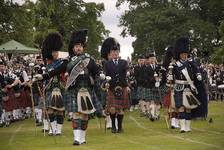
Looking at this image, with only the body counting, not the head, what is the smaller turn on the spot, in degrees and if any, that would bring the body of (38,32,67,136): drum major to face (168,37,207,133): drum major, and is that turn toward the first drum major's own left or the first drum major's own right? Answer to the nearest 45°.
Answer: approximately 90° to the first drum major's own left

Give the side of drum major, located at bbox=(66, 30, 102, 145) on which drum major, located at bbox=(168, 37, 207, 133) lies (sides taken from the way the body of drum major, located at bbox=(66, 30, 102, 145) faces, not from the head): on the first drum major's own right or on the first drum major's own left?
on the first drum major's own left

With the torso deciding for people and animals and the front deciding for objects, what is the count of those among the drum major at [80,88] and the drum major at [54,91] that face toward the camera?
2

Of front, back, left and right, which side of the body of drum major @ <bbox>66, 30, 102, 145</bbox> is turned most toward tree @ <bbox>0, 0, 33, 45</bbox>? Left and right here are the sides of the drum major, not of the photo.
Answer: back

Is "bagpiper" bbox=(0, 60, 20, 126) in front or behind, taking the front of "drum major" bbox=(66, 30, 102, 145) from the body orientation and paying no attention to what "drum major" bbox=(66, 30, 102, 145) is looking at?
behind

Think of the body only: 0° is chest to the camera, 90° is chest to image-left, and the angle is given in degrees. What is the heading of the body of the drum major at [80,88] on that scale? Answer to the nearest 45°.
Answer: approximately 0°

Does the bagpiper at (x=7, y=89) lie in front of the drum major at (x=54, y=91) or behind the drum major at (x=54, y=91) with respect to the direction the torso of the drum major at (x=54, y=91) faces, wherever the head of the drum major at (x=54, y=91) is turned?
behind

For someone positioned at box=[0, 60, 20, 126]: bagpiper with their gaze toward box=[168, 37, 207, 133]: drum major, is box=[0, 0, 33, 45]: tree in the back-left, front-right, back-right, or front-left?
back-left

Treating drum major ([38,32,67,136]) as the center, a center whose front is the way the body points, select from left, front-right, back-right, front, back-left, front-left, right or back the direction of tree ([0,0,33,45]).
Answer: back

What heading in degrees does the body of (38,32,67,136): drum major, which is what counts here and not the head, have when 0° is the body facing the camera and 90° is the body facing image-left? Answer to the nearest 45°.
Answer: approximately 0°
